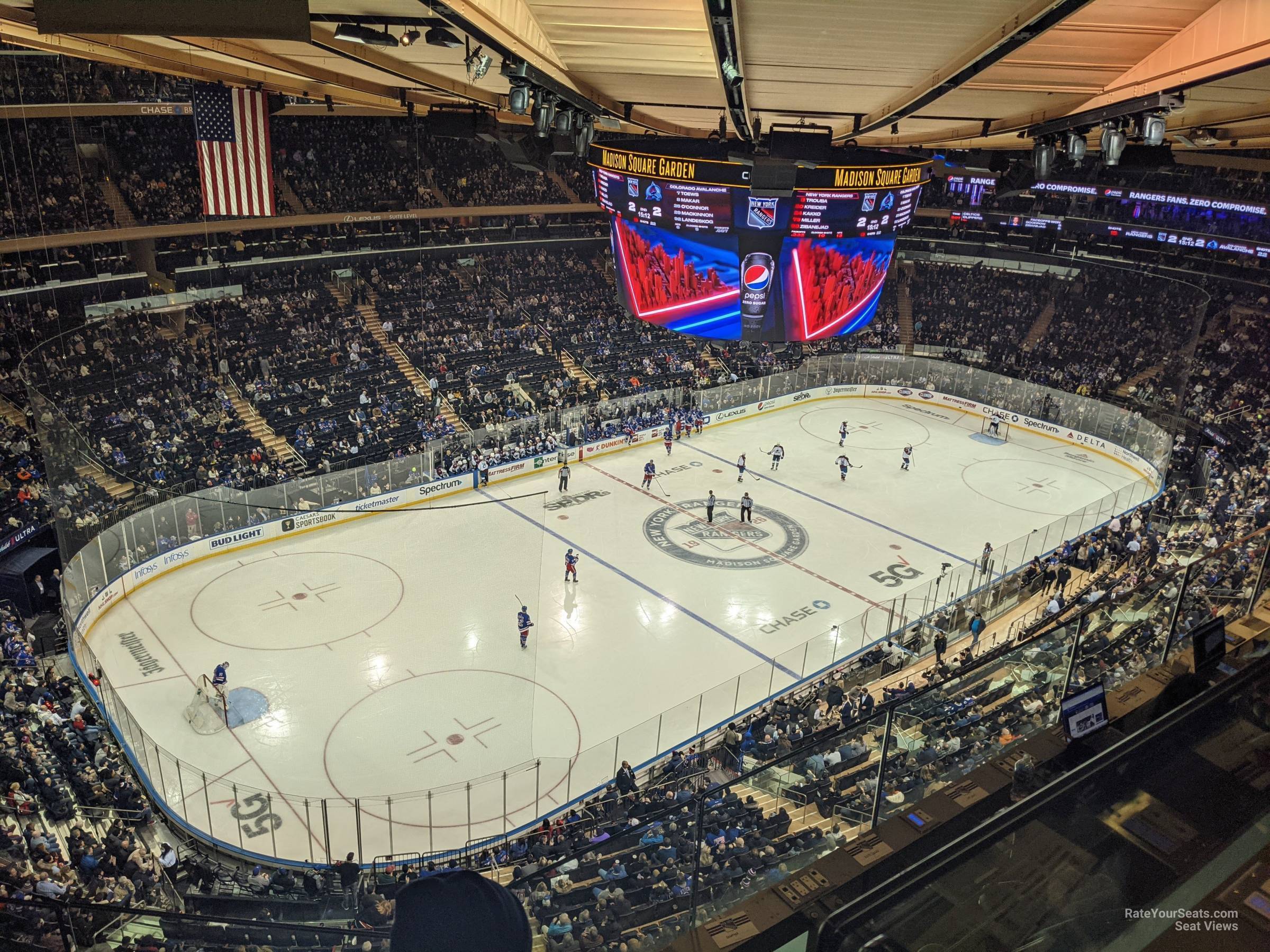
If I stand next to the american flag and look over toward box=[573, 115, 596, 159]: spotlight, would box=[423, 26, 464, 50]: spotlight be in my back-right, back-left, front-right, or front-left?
front-right

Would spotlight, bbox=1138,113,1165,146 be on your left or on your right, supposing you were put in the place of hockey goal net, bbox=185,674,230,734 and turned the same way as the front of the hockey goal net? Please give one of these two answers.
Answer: on your right

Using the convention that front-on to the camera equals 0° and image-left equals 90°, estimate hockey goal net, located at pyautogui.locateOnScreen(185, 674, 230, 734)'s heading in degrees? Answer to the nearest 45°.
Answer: approximately 225°

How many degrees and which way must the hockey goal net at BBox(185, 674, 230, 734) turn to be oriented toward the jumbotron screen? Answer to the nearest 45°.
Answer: approximately 45° to its right
